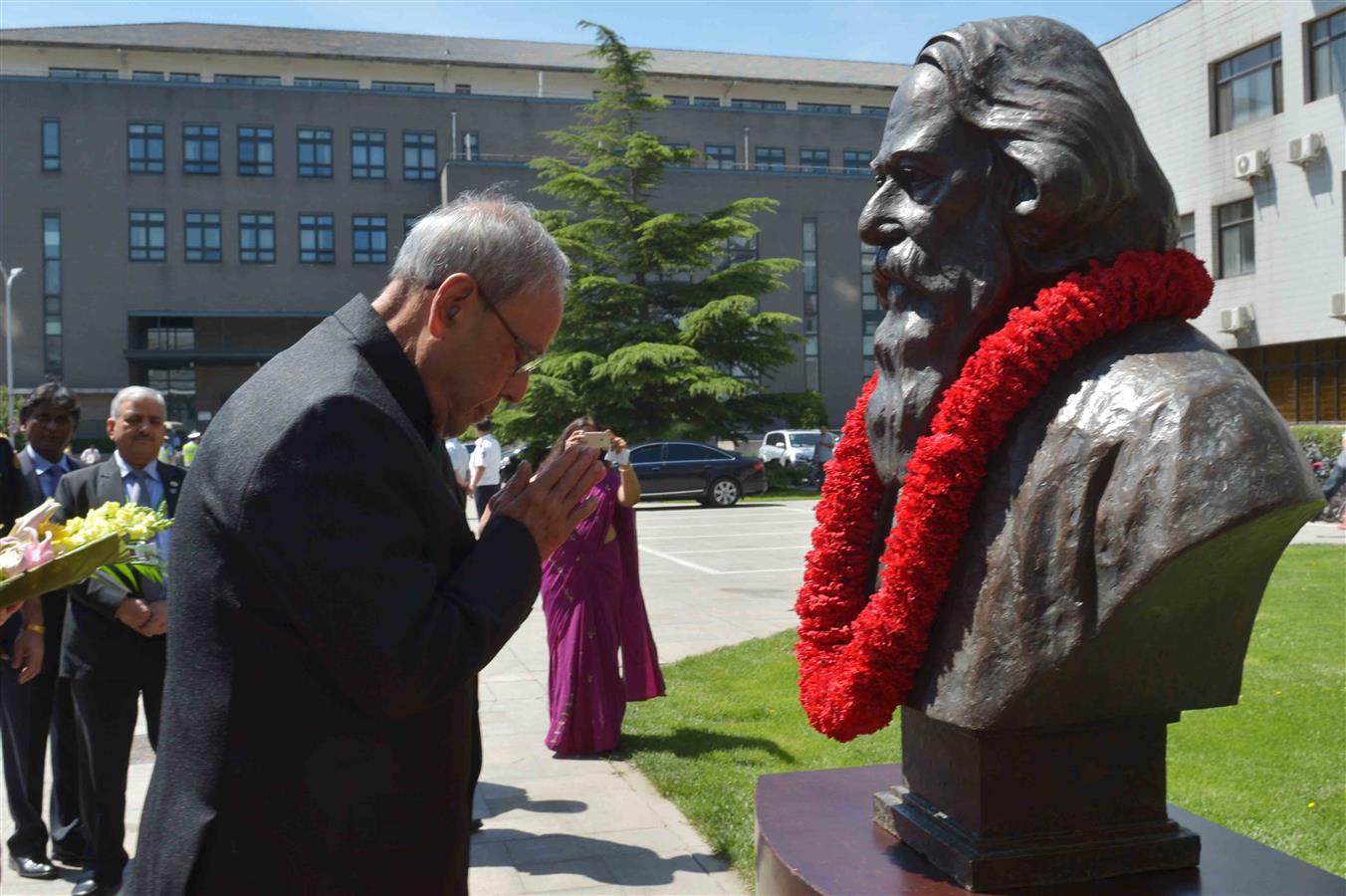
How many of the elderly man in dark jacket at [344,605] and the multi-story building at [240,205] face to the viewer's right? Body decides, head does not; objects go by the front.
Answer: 1

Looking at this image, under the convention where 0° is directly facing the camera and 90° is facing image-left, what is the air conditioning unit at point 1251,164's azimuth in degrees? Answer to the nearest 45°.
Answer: approximately 45°

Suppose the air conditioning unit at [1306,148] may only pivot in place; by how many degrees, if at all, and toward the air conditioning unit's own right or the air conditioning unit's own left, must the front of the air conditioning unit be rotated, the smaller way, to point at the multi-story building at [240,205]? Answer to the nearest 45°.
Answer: approximately 45° to the air conditioning unit's own right

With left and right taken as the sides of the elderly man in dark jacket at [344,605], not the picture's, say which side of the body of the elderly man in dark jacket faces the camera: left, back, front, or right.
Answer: right

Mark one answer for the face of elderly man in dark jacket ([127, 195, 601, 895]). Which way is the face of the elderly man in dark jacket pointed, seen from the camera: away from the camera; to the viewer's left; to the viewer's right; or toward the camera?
to the viewer's right

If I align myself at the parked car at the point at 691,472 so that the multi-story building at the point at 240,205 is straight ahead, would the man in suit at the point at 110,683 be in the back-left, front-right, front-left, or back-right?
back-left
